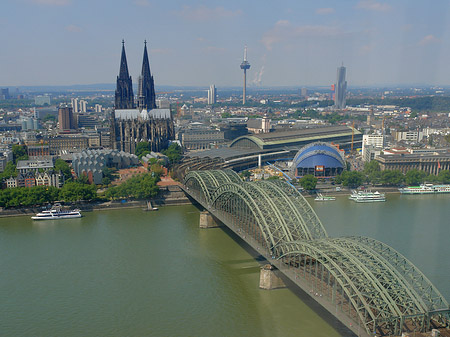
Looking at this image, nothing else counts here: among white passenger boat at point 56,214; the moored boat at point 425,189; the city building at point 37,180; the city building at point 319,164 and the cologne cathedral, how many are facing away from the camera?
1

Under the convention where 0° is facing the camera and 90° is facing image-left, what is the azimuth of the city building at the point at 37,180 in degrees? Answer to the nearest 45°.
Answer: approximately 0°

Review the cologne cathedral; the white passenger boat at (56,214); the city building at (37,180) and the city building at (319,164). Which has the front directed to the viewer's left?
the white passenger boat

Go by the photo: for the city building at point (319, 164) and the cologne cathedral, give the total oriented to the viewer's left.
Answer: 0

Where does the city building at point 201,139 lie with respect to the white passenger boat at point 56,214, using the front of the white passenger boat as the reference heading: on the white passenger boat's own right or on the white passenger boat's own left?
on the white passenger boat's own right

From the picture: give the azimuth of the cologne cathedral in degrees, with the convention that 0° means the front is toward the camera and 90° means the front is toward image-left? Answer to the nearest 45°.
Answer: approximately 180°

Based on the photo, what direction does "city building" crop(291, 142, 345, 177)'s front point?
toward the camera

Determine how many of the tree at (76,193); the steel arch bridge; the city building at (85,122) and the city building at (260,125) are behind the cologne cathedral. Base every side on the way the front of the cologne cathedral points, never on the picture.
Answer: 2

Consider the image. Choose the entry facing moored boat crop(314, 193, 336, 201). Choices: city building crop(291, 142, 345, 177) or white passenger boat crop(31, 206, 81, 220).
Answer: the city building

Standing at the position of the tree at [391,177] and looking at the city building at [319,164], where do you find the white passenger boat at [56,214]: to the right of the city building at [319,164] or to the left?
left

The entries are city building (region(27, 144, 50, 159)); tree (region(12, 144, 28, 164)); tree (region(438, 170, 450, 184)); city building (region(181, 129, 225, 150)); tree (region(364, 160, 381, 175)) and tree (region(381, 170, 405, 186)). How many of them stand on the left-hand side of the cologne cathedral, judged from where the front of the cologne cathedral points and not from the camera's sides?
2

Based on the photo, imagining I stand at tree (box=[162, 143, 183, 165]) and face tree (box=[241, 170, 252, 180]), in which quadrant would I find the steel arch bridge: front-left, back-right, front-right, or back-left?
front-right

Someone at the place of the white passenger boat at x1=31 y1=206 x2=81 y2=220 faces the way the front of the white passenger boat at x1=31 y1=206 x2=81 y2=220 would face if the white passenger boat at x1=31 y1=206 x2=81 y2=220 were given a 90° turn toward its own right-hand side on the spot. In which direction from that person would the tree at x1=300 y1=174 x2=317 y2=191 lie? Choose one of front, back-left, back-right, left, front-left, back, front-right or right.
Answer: right

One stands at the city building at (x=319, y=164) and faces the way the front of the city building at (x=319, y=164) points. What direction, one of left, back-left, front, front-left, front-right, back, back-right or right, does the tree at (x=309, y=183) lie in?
front

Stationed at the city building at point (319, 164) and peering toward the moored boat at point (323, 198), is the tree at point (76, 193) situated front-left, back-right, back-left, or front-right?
front-right

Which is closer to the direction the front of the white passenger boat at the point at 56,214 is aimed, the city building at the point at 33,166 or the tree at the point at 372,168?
the city building

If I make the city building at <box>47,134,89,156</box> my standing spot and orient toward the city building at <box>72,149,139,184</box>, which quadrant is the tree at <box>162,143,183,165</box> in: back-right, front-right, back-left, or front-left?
front-left
